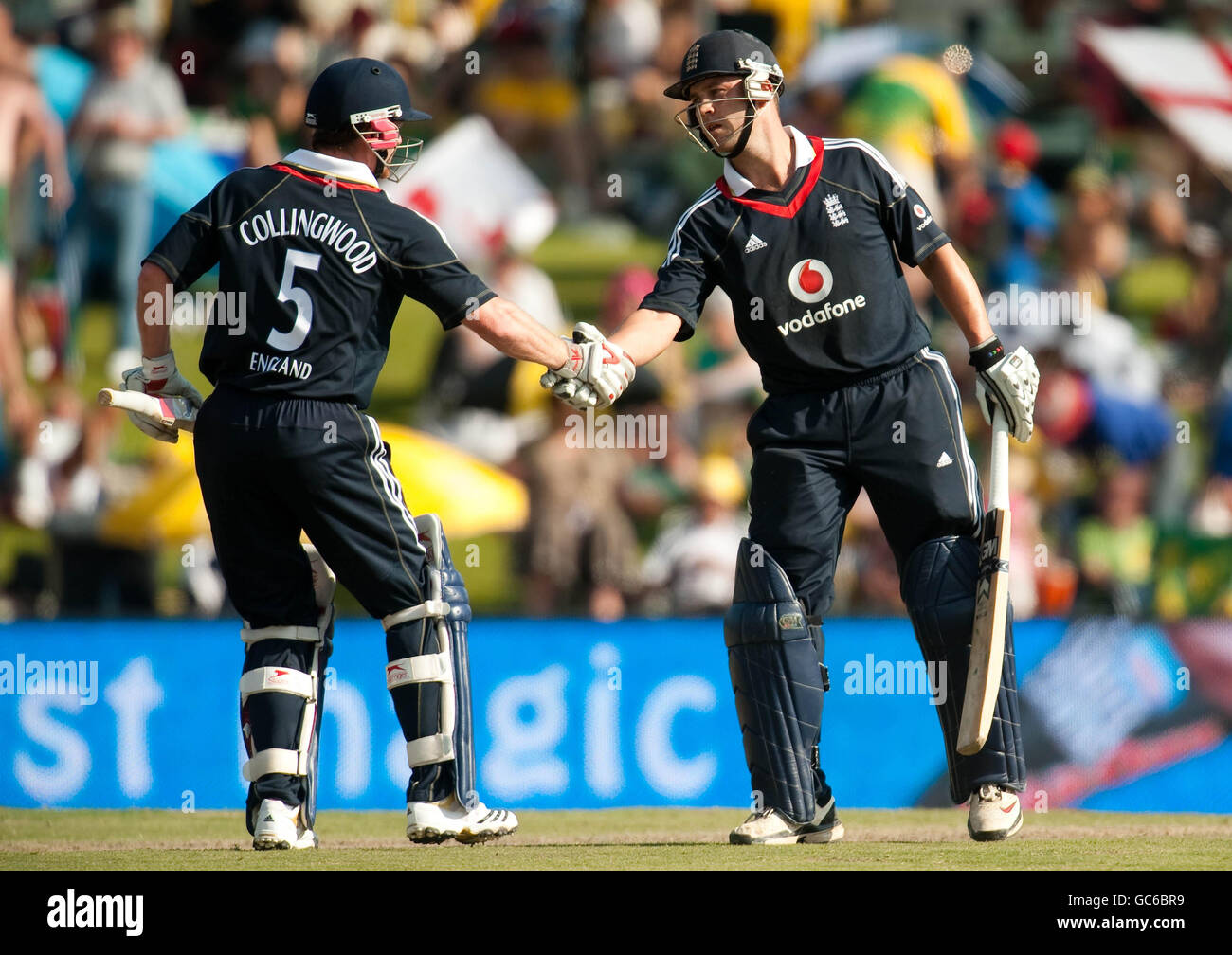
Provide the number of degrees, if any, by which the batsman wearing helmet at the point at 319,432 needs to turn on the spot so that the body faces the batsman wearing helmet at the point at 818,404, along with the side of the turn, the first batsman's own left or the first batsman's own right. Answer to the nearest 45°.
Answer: approximately 45° to the first batsman's own right

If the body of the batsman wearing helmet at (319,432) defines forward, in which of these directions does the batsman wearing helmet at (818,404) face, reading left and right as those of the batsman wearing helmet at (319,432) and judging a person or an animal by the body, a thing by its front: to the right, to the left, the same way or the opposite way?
the opposite way

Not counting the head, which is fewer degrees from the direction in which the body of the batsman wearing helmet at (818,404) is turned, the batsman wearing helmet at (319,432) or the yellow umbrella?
the batsman wearing helmet

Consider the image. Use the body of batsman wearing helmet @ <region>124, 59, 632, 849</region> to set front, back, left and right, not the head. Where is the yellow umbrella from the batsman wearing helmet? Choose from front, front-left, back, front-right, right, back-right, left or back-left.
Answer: front-left

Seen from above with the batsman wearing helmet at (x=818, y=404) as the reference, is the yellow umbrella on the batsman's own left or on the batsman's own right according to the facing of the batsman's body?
on the batsman's own right

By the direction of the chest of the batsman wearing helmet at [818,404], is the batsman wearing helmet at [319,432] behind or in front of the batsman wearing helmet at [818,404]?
in front

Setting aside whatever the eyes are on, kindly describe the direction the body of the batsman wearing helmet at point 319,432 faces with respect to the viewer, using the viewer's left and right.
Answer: facing away from the viewer and to the right of the viewer

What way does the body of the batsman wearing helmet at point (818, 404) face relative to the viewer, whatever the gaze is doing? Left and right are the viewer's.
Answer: facing the viewer and to the left of the viewer
